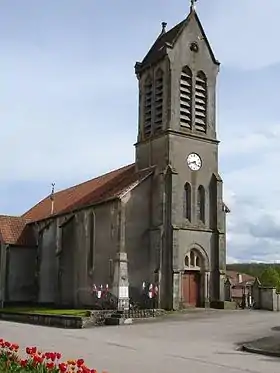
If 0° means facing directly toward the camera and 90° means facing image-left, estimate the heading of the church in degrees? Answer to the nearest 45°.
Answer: approximately 315°
